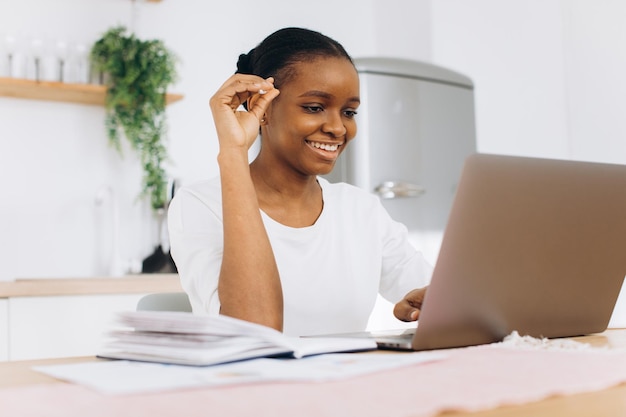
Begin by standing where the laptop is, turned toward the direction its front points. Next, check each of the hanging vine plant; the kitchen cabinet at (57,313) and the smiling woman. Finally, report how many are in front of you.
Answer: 3

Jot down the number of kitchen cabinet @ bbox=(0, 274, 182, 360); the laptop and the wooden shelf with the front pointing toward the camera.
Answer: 2

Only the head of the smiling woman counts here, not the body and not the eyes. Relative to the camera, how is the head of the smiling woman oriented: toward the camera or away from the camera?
toward the camera

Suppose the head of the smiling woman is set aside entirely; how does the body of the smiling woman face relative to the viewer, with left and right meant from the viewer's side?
facing the viewer and to the right of the viewer

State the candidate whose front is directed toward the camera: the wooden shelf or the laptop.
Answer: the wooden shelf

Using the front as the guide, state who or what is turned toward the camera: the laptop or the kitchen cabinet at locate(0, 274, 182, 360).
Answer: the kitchen cabinet

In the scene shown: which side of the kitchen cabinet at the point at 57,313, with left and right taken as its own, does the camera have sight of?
front

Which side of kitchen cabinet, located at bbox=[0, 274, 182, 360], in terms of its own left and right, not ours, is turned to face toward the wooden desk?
front

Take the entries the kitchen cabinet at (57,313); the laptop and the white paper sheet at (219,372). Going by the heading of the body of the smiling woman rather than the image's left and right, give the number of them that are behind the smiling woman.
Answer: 1

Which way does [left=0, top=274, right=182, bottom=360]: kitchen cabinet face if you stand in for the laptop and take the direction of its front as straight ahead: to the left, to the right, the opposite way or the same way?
the opposite way

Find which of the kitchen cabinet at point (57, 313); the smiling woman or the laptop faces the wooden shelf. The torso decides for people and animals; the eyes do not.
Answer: the laptop

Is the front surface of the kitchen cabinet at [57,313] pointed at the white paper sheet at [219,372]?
yes

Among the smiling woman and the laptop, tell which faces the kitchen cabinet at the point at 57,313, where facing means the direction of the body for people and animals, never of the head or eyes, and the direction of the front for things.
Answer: the laptop

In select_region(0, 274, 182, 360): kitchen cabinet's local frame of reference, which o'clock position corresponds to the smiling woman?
The smiling woman is roughly at 11 o'clock from the kitchen cabinet.

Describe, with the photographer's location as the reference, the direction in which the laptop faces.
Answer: facing away from the viewer and to the left of the viewer

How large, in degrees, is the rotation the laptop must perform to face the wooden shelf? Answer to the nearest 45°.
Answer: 0° — it already faces it

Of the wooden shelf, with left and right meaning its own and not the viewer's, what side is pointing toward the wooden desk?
front

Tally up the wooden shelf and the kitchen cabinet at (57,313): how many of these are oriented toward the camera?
2

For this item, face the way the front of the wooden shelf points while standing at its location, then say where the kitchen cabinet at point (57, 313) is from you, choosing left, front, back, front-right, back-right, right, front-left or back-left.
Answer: front

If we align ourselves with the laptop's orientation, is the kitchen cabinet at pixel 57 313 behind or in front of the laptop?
in front
